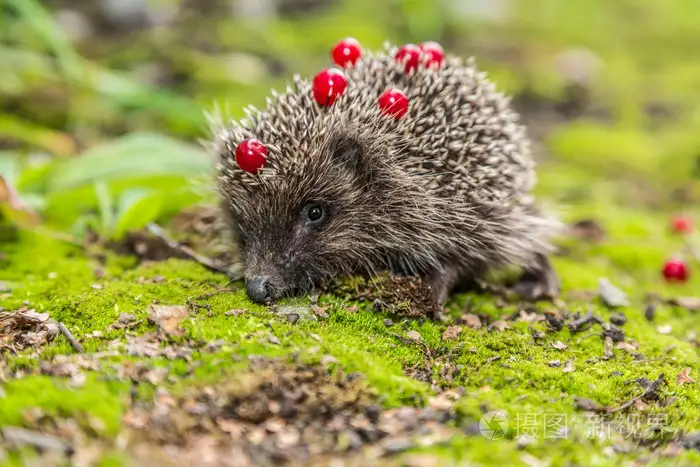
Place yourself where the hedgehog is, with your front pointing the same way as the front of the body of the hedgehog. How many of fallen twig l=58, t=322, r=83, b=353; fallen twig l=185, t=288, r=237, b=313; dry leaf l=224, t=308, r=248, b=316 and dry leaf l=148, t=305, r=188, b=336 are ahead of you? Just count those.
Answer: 4

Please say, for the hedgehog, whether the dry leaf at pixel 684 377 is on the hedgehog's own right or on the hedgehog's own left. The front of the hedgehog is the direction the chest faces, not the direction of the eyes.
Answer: on the hedgehog's own left

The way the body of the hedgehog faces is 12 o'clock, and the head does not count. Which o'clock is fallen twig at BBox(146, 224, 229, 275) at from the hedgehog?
The fallen twig is roughly at 2 o'clock from the hedgehog.

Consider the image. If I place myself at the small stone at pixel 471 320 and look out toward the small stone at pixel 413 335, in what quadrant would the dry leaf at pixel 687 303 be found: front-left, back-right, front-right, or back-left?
back-left

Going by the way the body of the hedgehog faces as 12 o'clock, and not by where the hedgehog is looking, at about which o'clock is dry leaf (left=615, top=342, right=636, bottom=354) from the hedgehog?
The dry leaf is roughly at 8 o'clock from the hedgehog.

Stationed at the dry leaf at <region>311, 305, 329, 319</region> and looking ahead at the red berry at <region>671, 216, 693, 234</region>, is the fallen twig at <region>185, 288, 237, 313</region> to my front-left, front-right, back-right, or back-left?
back-left

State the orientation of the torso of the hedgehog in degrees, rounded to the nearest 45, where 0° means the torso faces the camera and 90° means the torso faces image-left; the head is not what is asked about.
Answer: approximately 45°

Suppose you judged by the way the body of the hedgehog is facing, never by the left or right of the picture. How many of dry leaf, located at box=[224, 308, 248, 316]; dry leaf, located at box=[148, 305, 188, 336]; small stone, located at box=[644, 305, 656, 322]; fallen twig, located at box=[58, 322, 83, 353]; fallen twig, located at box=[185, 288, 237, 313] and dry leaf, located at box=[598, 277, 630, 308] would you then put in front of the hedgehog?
4

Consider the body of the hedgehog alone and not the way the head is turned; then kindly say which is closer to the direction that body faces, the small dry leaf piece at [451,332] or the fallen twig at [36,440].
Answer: the fallen twig

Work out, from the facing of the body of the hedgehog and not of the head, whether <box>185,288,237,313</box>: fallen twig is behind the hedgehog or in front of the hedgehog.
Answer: in front

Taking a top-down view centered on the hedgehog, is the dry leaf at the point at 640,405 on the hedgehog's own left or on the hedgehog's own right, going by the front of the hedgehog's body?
on the hedgehog's own left

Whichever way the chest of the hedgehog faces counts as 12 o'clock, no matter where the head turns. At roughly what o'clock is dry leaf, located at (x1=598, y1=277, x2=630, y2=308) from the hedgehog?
The dry leaf is roughly at 7 o'clock from the hedgehog.
